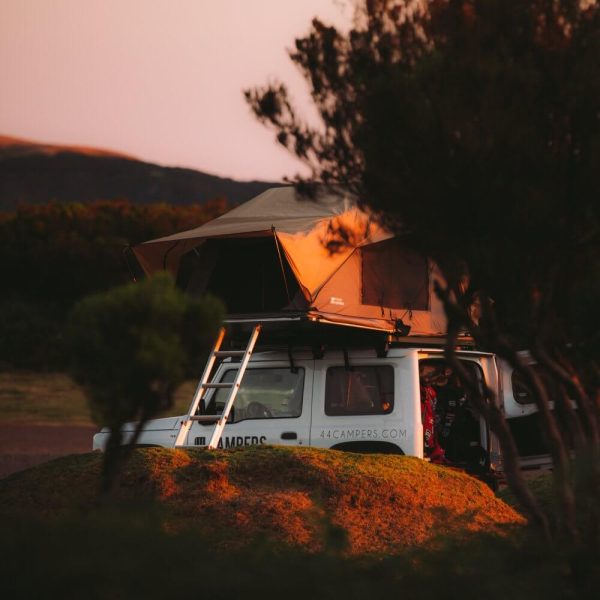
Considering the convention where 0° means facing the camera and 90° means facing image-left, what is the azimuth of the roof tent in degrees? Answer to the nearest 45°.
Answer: approximately 45°

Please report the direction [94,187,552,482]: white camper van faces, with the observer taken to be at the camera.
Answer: facing away from the viewer and to the left of the viewer
